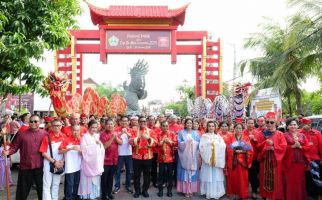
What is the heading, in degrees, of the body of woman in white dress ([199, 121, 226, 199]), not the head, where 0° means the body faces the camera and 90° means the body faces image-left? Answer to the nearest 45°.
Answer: approximately 0°

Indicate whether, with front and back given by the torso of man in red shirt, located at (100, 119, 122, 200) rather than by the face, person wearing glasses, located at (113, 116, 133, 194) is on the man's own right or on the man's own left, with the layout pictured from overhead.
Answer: on the man's own left

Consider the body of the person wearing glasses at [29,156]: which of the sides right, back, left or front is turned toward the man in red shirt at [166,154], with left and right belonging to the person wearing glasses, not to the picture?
left

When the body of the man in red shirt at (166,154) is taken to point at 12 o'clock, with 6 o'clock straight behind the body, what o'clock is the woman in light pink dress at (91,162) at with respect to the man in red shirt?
The woman in light pink dress is roughly at 2 o'clock from the man in red shirt.

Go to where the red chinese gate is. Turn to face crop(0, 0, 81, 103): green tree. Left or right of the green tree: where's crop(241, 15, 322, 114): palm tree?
left

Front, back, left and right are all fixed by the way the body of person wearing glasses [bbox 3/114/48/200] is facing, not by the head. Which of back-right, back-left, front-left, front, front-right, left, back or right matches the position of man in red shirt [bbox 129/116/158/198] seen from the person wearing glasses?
left

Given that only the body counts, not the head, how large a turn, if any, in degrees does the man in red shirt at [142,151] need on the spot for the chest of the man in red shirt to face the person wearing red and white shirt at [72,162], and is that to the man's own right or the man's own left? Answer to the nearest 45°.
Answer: approximately 45° to the man's own right

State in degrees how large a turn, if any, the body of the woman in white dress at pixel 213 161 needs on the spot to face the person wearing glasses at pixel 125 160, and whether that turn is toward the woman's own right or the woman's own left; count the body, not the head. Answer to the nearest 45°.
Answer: approximately 90° to the woman's own right

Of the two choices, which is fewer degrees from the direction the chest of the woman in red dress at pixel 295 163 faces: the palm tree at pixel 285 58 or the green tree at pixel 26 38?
the green tree
